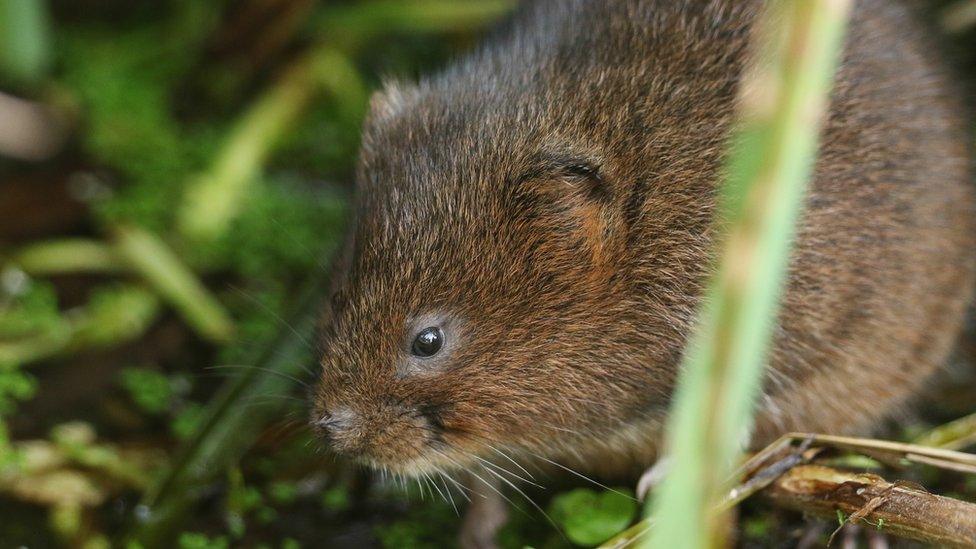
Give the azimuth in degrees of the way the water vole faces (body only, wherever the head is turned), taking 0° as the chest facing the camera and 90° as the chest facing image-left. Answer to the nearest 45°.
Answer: approximately 45°

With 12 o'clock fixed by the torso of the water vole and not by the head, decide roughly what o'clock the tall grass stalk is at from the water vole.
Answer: The tall grass stalk is roughly at 10 o'clock from the water vole.

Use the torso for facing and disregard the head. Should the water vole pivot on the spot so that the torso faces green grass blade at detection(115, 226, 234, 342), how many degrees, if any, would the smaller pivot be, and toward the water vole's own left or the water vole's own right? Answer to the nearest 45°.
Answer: approximately 90° to the water vole's own right

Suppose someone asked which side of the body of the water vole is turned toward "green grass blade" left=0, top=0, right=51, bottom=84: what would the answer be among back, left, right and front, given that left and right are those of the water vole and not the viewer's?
right

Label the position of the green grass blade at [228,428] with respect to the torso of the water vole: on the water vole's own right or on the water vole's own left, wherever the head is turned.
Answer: on the water vole's own right

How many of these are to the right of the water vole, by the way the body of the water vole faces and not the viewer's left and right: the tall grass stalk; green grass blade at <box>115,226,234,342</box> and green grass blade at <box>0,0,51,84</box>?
2
